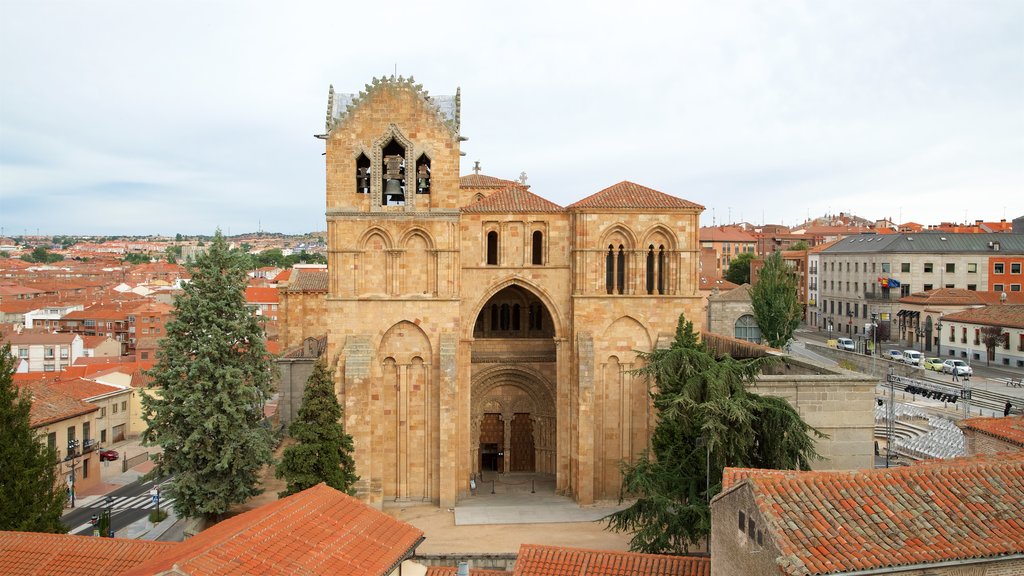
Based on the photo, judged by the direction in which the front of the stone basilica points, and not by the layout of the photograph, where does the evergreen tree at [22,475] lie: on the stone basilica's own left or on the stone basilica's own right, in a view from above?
on the stone basilica's own right

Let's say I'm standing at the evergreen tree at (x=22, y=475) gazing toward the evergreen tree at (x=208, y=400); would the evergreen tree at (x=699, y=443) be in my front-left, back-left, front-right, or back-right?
front-right

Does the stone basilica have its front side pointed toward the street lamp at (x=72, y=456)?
no

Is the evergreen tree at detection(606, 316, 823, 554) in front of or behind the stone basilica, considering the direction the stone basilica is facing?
in front

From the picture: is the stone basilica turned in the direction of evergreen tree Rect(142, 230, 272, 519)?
no

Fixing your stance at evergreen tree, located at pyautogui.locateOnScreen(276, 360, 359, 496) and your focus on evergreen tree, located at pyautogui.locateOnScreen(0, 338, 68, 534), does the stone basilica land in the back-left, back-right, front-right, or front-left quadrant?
back-right

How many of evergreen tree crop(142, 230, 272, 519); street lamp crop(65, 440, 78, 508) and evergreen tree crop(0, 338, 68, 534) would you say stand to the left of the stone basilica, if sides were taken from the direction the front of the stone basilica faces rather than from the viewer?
0

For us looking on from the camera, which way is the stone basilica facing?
facing the viewer
